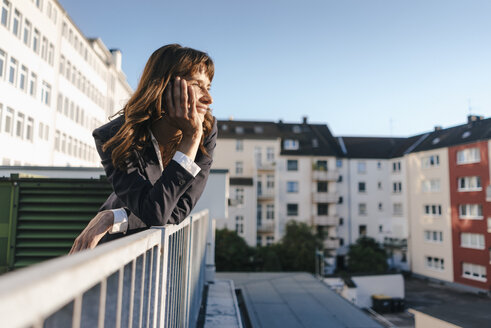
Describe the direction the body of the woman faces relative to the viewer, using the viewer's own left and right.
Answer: facing the viewer and to the right of the viewer

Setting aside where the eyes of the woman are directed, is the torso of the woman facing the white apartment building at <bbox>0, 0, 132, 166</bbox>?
no

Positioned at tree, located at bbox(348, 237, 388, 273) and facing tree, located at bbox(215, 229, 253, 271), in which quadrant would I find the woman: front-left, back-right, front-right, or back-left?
front-left

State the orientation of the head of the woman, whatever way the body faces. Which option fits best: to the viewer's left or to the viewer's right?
to the viewer's right

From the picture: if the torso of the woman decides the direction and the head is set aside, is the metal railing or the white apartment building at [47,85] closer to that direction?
the metal railing

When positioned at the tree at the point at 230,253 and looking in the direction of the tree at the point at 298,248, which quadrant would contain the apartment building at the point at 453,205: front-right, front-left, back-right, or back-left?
front-right
